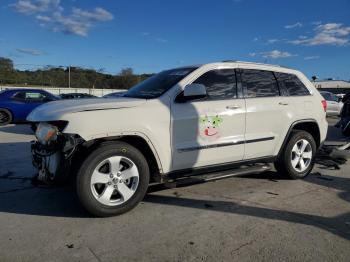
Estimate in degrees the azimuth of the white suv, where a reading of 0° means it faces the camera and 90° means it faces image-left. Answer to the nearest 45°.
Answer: approximately 45°
